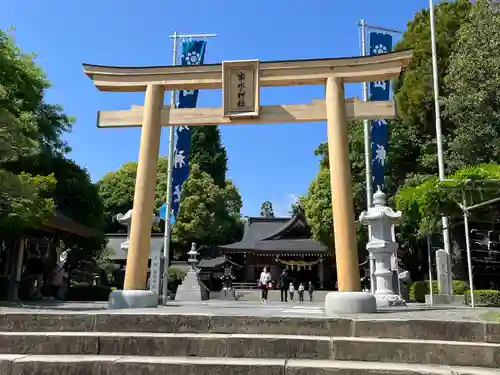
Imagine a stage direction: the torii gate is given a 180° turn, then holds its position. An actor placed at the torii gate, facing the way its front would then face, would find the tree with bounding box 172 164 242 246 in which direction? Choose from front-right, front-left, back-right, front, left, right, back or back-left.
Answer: front

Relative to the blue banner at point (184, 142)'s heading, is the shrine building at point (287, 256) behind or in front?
behind

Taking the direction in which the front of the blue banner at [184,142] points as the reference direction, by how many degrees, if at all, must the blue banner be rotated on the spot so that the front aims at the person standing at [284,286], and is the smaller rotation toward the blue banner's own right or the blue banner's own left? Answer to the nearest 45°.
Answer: approximately 135° to the blue banner's own left

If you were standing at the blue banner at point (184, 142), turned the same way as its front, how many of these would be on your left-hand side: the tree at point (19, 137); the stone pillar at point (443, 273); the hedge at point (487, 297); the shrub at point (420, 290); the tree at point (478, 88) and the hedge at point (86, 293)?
4

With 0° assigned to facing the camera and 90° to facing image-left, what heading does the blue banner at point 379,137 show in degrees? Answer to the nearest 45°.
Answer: approximately 0°

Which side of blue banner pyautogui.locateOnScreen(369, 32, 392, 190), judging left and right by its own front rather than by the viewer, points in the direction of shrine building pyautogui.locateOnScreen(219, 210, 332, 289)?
back

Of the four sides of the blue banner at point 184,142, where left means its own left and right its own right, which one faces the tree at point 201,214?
back

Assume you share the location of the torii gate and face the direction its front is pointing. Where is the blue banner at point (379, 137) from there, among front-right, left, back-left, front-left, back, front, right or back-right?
back-left

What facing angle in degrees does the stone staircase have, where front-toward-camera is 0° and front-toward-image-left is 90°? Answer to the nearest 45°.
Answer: approximately 0°

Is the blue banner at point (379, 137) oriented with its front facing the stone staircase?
yes
